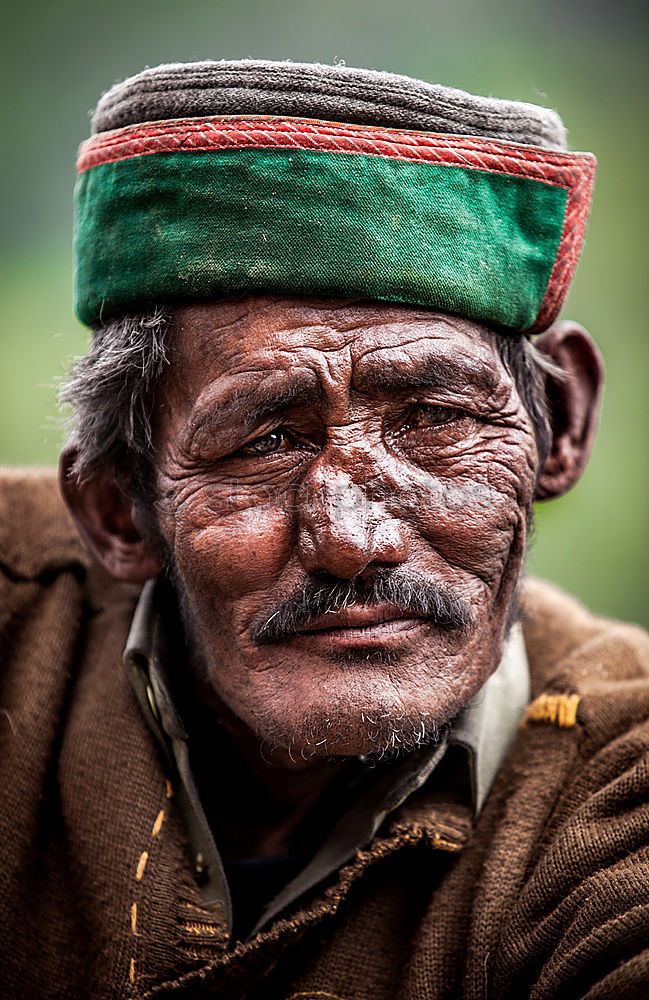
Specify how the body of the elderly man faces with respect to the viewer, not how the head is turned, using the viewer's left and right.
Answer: facing the viewer
